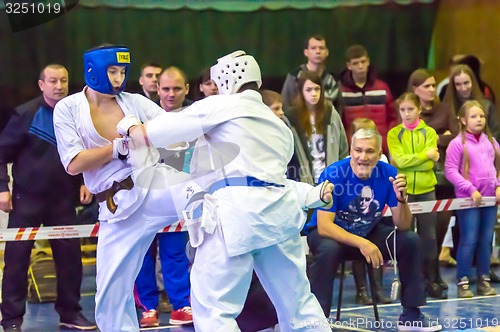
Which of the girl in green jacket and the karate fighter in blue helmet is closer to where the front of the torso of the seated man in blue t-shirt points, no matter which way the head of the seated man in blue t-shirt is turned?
the karate fighter in blue helmet

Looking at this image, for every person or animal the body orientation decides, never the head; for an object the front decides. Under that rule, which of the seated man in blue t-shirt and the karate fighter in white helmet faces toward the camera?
the seated man in blue t-shirt

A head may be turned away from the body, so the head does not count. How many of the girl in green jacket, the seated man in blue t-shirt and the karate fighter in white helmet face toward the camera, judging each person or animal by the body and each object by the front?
2

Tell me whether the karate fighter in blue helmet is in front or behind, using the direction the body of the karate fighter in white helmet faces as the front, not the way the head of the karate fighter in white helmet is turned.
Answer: in front

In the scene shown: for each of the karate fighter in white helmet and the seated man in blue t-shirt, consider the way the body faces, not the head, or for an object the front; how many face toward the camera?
1

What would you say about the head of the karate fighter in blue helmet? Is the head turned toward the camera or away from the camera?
toward the camera

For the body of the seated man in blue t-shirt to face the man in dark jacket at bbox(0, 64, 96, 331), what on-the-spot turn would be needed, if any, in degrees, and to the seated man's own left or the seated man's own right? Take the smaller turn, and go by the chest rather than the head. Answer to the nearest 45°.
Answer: approximately 90° to the seated man's own right

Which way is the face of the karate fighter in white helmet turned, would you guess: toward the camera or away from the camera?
away from the camera

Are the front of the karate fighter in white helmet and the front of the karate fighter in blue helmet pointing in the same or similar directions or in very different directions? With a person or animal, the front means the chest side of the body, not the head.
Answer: very different directions

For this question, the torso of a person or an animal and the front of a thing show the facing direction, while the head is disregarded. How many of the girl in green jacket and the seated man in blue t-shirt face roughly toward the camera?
2

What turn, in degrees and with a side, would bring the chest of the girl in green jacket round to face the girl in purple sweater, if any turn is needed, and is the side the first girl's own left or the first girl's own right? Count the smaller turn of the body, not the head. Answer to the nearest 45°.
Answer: approximately 135° to the first girl's own left

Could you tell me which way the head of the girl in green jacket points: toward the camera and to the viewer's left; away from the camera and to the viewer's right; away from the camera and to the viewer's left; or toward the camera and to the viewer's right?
toward the camera and to the viewer's left

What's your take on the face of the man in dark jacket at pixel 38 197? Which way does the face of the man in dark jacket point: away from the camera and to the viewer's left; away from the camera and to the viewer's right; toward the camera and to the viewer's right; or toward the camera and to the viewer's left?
toward the camera and to the viewer's right

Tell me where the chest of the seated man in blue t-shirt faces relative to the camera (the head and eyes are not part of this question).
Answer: toward the camera
